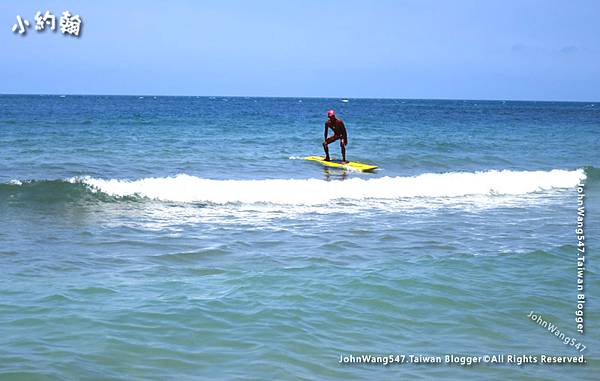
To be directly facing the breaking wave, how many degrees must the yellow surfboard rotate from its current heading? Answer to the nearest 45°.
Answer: approximately 45° to its right
